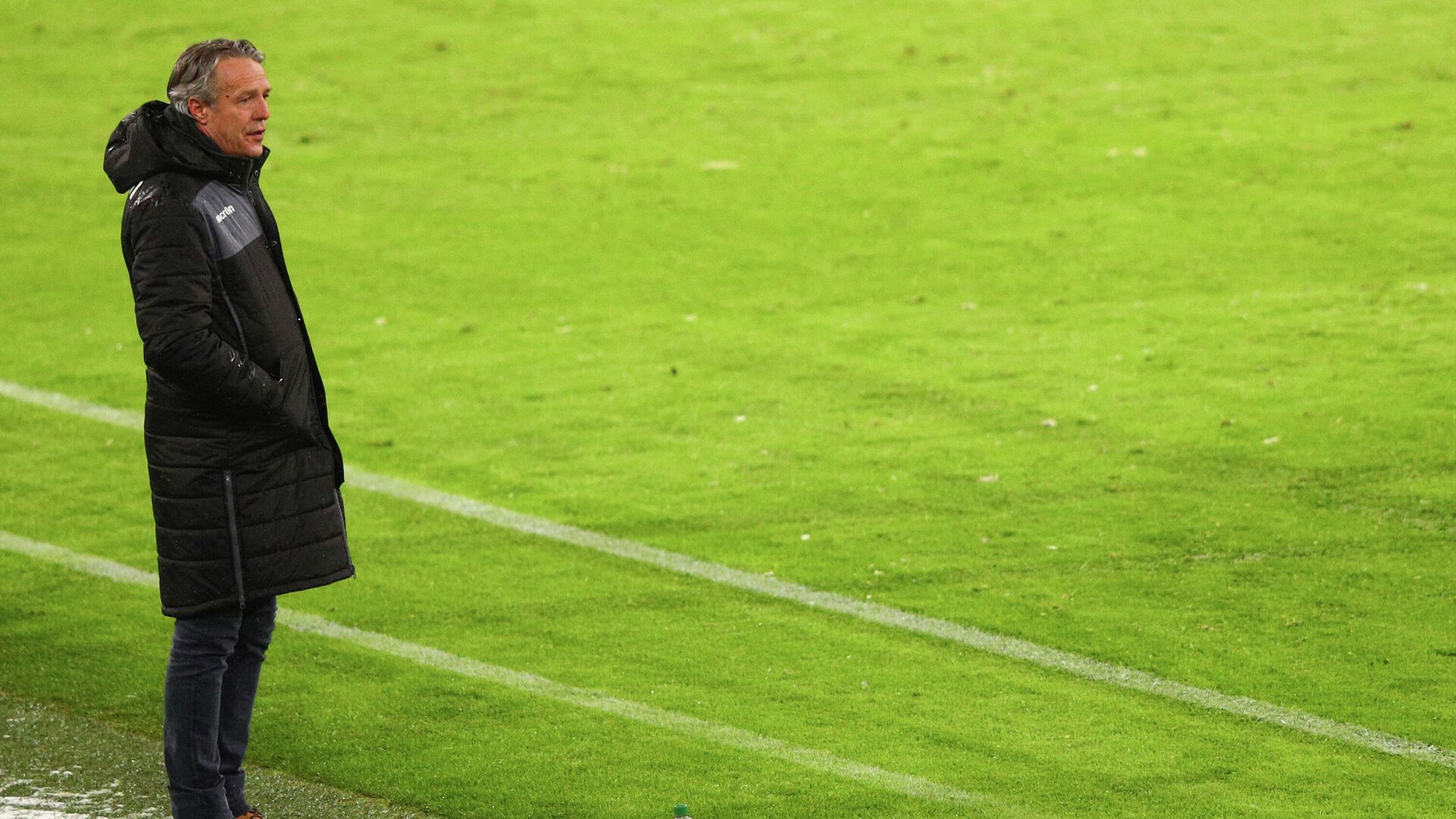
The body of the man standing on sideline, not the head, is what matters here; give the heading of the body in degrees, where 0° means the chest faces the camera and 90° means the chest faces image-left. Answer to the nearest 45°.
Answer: approximately 270°
